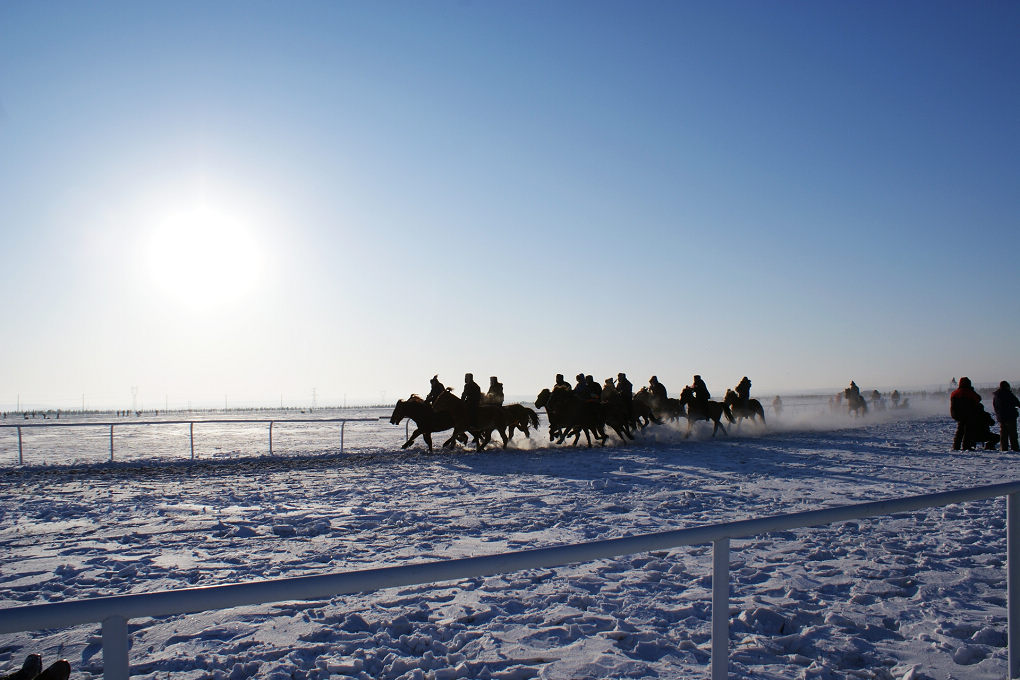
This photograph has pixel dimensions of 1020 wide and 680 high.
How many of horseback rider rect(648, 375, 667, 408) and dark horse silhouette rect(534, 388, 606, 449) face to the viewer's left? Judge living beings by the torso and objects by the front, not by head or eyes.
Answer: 2

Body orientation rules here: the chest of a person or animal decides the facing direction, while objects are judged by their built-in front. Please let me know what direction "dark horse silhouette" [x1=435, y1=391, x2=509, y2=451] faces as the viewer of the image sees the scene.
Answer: facing to the left of the viewer

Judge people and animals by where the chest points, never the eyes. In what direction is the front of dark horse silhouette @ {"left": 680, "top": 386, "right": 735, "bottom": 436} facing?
to the viewer's left

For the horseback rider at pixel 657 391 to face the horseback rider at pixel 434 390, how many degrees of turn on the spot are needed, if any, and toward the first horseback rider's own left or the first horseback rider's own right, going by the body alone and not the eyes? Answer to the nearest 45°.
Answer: approximately 45° to the first horseback rider's own left

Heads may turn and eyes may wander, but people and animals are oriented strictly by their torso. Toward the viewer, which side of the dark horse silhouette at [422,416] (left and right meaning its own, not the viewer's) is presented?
left

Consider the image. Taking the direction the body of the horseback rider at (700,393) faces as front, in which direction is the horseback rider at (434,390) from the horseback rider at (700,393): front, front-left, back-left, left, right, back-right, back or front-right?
front-left

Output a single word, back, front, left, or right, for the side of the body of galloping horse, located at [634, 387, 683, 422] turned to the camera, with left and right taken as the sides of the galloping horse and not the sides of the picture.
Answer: left

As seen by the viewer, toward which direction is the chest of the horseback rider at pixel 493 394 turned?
to the viewer's left

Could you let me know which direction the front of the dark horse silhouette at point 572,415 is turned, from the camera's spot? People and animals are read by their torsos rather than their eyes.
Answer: facing to the left of the viewer

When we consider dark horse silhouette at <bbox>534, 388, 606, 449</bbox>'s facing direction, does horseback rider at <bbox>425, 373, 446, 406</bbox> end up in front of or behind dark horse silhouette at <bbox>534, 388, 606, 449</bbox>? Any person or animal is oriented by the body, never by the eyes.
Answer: in front
